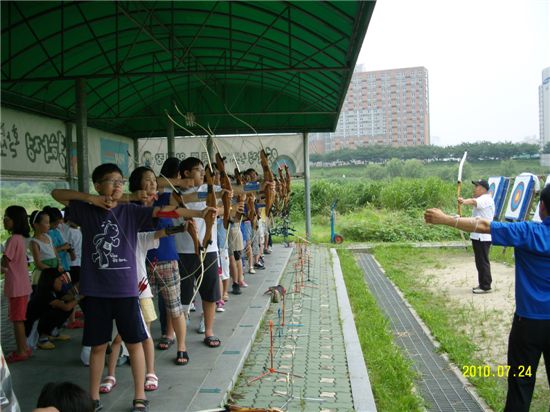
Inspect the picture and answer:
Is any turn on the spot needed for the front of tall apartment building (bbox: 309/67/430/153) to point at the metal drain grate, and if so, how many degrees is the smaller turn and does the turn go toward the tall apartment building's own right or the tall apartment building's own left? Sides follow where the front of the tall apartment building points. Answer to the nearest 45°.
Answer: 0° — it already faces it

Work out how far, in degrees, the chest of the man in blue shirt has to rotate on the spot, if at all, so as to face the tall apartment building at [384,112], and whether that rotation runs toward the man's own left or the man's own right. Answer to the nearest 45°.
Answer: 0° — they already face it

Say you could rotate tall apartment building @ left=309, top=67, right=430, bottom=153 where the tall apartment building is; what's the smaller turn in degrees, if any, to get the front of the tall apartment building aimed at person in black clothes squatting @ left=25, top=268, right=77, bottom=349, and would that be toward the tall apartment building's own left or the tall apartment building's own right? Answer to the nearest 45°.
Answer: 0° — it already faces them

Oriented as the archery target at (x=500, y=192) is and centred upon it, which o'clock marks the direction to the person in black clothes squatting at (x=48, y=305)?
The person in black clothes squatting is roughly at 11 o'clock from the archery target.

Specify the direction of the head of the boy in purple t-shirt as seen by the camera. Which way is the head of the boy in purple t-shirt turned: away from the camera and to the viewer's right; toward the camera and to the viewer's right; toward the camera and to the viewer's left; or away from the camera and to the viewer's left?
toward the camera and to the viewer's right
